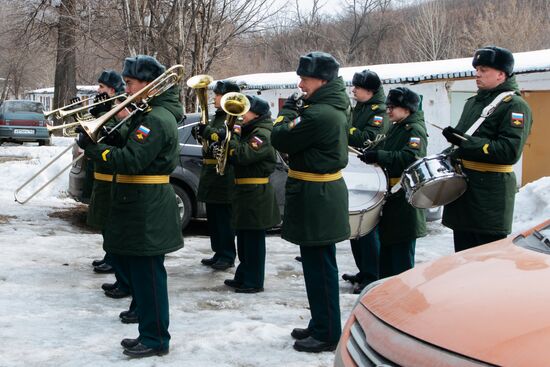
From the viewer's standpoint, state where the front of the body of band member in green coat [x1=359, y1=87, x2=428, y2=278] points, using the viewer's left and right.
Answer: facing to the left of the viewer

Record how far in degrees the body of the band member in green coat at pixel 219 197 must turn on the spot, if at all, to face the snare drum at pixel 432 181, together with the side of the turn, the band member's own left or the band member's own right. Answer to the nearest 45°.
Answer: approximately 135° to the band member's own left

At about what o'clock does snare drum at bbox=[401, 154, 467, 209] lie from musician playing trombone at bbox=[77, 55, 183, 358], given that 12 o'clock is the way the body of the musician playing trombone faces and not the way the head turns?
The snare drum is roughly at 6 o'clock from the musician playing trombone.

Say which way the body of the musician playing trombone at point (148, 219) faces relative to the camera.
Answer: to the viewer's left

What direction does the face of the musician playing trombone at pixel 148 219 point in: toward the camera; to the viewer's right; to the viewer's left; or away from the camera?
to the viewer's left

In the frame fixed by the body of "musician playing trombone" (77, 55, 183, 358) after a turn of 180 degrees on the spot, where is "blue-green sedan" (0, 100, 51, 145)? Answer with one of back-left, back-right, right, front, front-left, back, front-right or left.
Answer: left

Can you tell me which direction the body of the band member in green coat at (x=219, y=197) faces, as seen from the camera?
to the viewer's left

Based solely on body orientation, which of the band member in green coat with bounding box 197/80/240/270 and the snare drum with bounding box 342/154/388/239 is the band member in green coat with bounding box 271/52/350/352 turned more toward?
the band member in green coat
